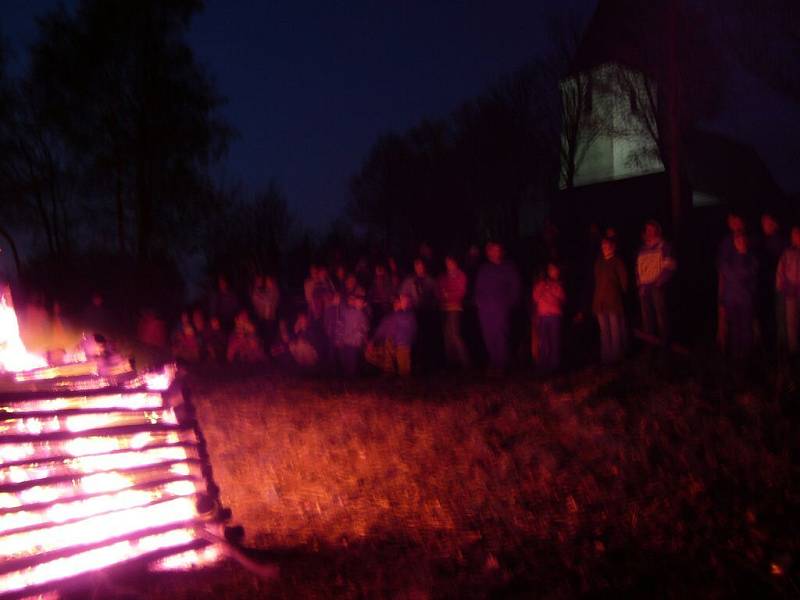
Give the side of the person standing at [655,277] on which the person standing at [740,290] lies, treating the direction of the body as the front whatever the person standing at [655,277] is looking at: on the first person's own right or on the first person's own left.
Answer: on the first person's own left

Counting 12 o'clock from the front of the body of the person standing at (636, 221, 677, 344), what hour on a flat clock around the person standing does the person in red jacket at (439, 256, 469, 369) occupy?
The person in red jacket is roughly at 2 o'clock from the person standing.

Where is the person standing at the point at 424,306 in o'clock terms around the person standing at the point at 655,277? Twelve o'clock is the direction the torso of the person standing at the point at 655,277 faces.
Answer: the person standing at the point at 424,306 is roughly at 2 o'clock from the person standing at the point at 655,277.

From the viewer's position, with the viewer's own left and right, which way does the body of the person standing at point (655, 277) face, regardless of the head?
facing the viewer and to the left of the viewer

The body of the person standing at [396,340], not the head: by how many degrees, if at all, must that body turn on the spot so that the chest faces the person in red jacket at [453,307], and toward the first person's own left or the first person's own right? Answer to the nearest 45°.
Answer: approximately 135° to the first person's own left

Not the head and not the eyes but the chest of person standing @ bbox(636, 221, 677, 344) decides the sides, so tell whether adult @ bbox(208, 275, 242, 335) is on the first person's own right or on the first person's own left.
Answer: on the first person's own right

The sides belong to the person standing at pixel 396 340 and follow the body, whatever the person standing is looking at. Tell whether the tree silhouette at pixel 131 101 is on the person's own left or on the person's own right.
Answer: on the person's own right

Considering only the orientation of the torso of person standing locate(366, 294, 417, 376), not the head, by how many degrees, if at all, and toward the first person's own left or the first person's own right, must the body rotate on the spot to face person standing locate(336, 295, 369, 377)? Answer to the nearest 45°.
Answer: approximately 90° to the first person's own right

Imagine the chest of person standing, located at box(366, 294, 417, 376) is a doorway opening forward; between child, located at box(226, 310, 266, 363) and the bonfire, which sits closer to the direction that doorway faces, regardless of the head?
the bonfire

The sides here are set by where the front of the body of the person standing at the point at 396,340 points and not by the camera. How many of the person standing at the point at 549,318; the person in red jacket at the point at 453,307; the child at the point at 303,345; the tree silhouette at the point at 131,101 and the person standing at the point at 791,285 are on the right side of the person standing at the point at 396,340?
2

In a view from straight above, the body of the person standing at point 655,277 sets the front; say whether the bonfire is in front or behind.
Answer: in front

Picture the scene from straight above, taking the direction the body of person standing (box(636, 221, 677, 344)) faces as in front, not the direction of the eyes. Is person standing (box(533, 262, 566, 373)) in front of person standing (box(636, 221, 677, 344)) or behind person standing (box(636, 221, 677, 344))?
in front

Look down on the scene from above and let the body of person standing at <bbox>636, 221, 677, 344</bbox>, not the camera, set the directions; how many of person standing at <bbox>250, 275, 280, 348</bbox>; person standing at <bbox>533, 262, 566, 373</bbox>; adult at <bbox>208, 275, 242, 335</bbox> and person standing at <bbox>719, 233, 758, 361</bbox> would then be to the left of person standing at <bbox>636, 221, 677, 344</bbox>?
1

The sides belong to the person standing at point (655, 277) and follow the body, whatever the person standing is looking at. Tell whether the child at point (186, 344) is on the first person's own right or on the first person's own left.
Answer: on the first person's own right

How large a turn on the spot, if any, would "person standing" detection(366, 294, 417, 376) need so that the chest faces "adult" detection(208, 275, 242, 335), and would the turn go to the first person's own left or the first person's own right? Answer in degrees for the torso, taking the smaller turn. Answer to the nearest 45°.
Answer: approximately 90° to the first person's own right

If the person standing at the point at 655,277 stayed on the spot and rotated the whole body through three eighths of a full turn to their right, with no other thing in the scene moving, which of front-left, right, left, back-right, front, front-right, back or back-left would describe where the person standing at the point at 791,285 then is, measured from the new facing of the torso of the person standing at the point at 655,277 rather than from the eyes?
back-right

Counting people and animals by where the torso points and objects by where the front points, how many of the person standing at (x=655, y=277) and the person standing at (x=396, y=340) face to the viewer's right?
0
